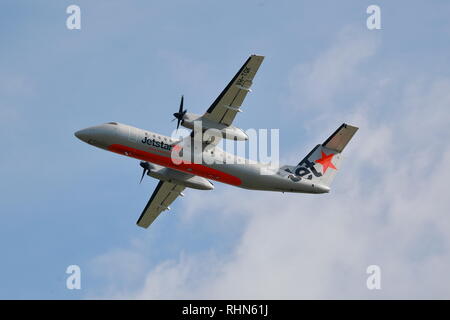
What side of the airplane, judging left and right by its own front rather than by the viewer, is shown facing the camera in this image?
left
